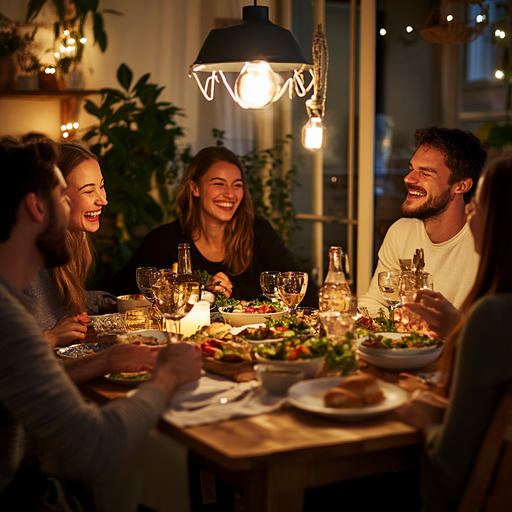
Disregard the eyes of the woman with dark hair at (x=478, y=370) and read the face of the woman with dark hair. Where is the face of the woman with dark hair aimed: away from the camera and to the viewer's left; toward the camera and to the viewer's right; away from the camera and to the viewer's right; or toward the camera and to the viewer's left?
away from the camera and to the viewer's left

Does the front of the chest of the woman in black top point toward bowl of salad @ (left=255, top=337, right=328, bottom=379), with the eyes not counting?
yes

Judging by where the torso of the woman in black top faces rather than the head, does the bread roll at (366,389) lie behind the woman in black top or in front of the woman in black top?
in front

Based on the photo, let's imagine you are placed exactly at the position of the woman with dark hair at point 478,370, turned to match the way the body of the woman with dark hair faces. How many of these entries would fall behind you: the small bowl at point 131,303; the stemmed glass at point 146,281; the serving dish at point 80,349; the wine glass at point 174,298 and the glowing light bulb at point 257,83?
0

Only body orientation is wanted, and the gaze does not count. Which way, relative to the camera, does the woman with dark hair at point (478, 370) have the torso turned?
to the viewer's left

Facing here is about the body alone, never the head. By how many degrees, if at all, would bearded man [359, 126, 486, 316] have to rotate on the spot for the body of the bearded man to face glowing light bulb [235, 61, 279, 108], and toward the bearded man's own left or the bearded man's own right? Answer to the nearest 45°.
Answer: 0° — they already face it

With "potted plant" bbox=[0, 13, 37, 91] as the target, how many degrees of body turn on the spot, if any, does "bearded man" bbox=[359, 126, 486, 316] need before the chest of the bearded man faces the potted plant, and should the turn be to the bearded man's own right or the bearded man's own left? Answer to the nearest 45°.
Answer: approximately 90° to the bearded man's own right

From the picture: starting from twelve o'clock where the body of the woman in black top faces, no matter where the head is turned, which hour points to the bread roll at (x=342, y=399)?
The bread roll is roughly at 12 o'clock from the woman in black top.

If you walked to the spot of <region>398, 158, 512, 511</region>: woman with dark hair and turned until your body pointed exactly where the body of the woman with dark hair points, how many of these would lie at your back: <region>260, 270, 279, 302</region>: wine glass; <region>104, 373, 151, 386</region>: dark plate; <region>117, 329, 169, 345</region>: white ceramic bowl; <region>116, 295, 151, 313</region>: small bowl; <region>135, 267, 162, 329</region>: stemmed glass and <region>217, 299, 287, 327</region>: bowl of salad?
0

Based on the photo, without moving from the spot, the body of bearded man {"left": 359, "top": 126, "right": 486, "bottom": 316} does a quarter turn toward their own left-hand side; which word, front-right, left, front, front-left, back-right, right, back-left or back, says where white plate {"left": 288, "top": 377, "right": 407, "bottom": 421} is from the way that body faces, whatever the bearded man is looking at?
front-right

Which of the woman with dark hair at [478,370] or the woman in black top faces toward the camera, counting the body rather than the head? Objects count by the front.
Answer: the woman in black top

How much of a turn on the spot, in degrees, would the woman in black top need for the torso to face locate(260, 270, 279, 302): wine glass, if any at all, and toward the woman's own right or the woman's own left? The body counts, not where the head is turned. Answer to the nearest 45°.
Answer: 0° — they already face it

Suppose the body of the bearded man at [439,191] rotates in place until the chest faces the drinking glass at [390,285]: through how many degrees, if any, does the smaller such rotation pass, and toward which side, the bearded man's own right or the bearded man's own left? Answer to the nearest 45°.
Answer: approximately 45° to the bearded man's own left

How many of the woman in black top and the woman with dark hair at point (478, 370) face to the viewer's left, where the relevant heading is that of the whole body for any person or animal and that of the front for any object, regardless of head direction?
1

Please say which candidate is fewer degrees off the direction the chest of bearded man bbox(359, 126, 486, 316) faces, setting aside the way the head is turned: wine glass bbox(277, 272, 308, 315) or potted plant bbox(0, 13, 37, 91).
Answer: the wine glass

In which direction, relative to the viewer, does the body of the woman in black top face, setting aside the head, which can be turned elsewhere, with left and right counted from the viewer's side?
facing the viewer

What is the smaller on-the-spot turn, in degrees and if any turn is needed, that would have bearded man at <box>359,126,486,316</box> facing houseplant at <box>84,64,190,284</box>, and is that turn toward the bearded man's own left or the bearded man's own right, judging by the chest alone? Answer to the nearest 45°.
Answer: approximately 90° to the bearded man's own right

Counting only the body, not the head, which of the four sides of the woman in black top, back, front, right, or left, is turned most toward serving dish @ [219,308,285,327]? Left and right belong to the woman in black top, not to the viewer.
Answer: front
